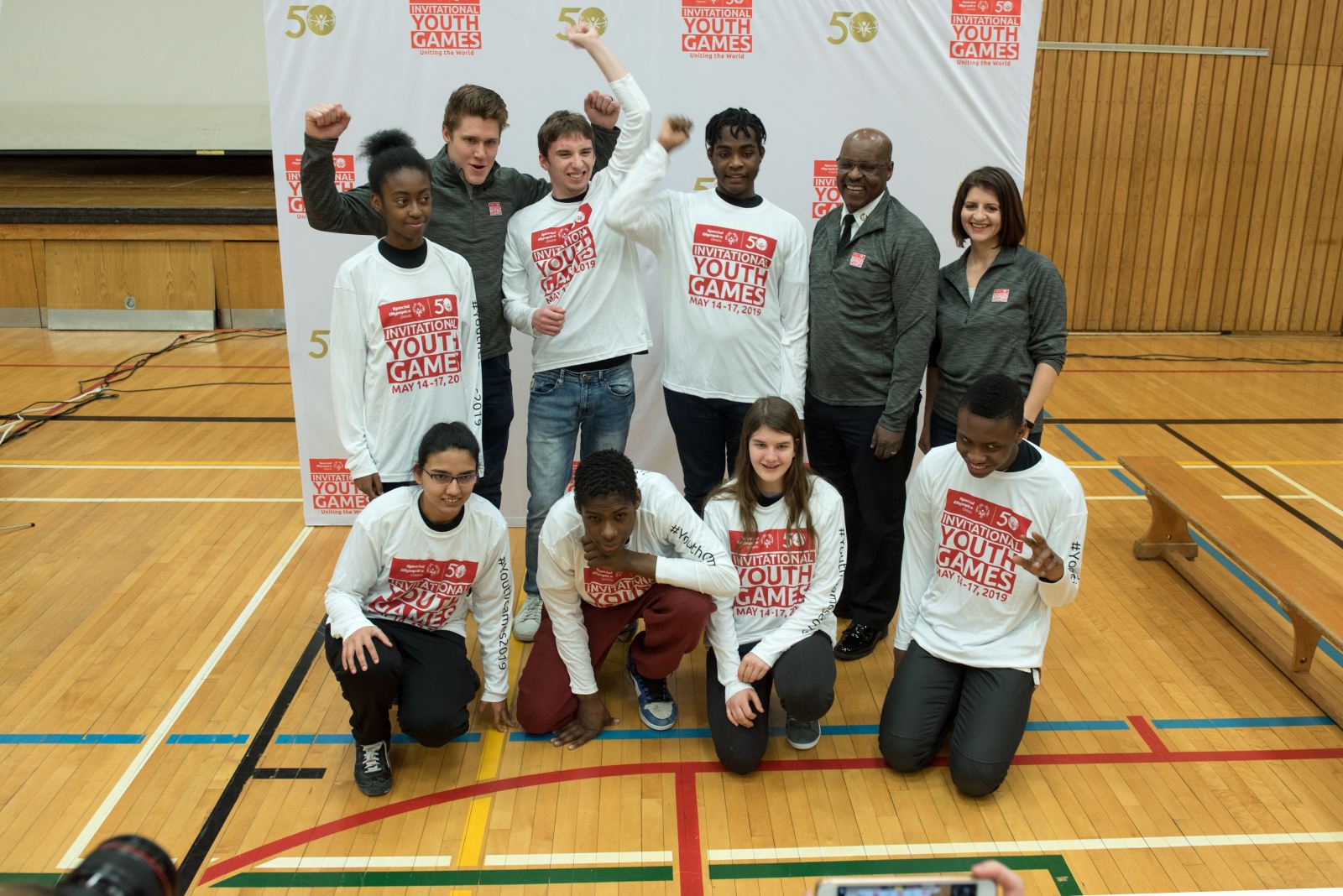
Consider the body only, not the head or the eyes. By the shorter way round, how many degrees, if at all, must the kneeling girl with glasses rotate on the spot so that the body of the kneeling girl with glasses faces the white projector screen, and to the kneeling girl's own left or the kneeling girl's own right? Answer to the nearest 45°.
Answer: approximately 180°

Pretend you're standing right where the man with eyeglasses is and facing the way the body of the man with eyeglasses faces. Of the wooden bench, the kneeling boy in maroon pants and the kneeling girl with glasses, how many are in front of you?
2

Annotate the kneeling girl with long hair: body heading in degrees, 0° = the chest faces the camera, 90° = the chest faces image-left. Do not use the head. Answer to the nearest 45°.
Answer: approximately 0°

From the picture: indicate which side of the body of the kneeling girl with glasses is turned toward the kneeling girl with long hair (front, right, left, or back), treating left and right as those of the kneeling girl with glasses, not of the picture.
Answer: left
